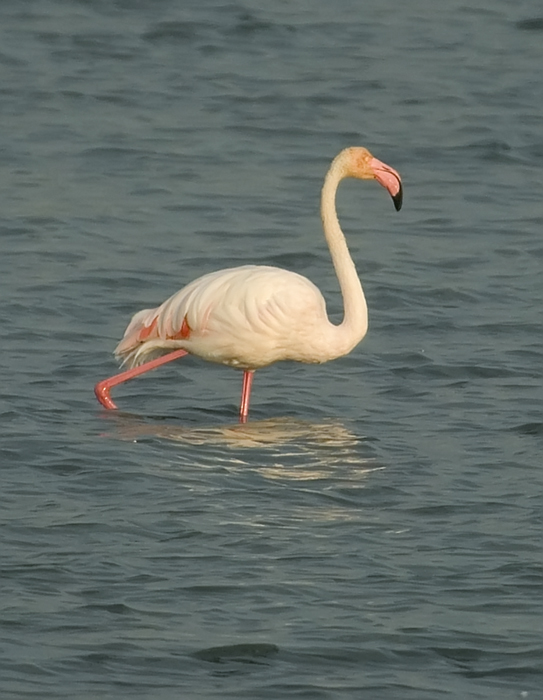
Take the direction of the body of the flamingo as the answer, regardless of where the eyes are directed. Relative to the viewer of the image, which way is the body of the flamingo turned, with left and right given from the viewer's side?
facing to the right of the viewer
